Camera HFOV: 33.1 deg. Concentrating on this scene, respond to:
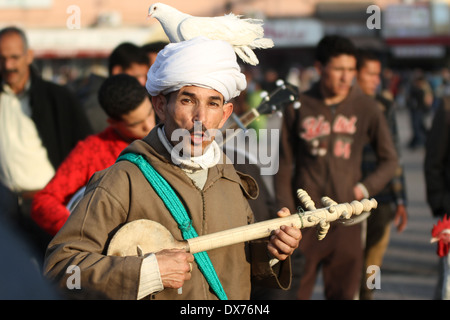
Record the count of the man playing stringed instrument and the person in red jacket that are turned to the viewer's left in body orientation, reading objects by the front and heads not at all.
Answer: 0

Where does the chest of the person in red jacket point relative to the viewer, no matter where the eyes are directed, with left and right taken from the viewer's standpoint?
facing the viewer and to the right of the viewer

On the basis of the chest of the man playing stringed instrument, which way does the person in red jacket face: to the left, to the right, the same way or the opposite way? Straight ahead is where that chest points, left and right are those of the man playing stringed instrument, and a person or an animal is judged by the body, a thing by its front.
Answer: the same way

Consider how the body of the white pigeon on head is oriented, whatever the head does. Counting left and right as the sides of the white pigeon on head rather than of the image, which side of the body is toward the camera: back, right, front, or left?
left

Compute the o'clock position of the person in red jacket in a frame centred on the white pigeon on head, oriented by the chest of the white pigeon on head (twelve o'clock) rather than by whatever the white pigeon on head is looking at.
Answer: The person in red jacket is roughly at 2 o'clock from the white pigeon on head.

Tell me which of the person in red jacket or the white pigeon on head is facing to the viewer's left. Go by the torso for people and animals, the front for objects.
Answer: the white pigeon on head

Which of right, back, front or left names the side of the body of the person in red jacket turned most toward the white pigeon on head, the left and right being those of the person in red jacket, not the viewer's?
front

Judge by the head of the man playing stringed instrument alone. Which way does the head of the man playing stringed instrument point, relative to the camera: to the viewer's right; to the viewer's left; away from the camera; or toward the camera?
toward the camera
